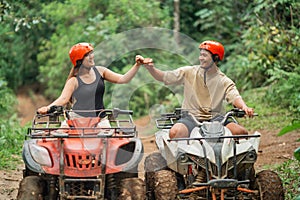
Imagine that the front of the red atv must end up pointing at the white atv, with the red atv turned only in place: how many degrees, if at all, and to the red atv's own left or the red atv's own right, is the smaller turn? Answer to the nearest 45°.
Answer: approximately 90° to the red atv's own left

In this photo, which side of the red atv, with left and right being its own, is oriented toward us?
front

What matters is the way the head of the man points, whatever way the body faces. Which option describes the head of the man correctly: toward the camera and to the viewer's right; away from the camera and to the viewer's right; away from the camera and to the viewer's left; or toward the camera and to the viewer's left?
toward the camera and to the viewer's left

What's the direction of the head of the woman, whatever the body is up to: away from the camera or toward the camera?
toward the camera

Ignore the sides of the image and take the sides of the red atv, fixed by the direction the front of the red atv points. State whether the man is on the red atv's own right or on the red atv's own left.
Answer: on the red atv's own left

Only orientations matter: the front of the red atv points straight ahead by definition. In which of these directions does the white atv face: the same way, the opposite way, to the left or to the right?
the same way

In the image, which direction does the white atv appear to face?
toward the camera

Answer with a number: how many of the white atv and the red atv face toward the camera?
2

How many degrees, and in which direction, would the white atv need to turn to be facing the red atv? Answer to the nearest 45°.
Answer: approximately 90° to its right
